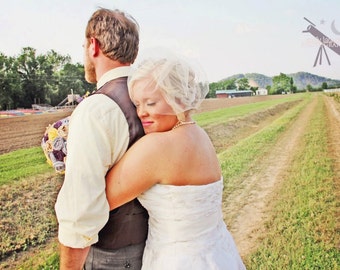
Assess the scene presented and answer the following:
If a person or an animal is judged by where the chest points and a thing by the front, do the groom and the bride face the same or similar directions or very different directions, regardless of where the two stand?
same or similar directions

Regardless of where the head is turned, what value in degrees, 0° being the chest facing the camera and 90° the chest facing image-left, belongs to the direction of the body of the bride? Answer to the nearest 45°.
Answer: approximately 135°

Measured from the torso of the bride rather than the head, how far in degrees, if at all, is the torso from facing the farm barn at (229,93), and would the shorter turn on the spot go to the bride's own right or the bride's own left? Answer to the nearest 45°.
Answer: approximately 45° to the bride's own right

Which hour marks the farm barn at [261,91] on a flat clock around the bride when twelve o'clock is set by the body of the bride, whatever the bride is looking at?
The farm barn is roughly at 2 o'clock from the bride.

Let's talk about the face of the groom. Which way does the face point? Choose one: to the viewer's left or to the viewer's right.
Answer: to the viewer's left

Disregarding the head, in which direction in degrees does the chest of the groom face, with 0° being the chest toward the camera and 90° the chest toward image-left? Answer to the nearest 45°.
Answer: approximately 135°

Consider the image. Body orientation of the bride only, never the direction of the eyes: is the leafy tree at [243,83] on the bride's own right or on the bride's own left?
on the bride's own right

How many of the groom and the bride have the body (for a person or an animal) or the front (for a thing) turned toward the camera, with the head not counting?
0
